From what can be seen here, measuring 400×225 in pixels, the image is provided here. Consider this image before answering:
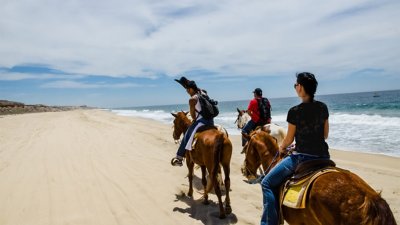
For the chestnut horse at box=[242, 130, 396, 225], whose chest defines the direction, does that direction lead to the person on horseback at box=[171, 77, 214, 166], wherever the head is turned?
yes

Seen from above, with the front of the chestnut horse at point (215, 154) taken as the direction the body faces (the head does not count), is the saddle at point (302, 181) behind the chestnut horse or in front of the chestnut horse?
behind

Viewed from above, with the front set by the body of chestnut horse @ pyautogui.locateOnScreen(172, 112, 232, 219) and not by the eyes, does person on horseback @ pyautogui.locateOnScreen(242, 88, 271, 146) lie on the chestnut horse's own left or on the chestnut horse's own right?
on the chestnut horse's own right

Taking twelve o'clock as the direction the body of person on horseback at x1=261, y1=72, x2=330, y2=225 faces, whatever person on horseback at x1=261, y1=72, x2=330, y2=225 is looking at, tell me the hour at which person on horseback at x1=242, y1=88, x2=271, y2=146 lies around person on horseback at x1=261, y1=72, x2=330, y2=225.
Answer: person on horseback at x1=242, y1=88, x2=271, y2=146 is roughly at 1 o'clock from person on horseback at x1=261, y1=72, x2=330, y2=225.

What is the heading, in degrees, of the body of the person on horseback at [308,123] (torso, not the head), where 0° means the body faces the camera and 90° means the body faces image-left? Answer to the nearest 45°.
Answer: approximately 135°

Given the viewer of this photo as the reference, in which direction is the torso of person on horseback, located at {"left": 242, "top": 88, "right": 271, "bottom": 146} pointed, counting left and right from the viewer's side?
facing away from the viewer and to the left of the viewer

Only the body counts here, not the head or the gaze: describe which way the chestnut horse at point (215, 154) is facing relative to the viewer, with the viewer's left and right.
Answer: facing away from the viewer and to the left of the viewer

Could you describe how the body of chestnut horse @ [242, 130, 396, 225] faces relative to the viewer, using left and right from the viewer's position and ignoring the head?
facing away from the viewer and to the left of the viewer
